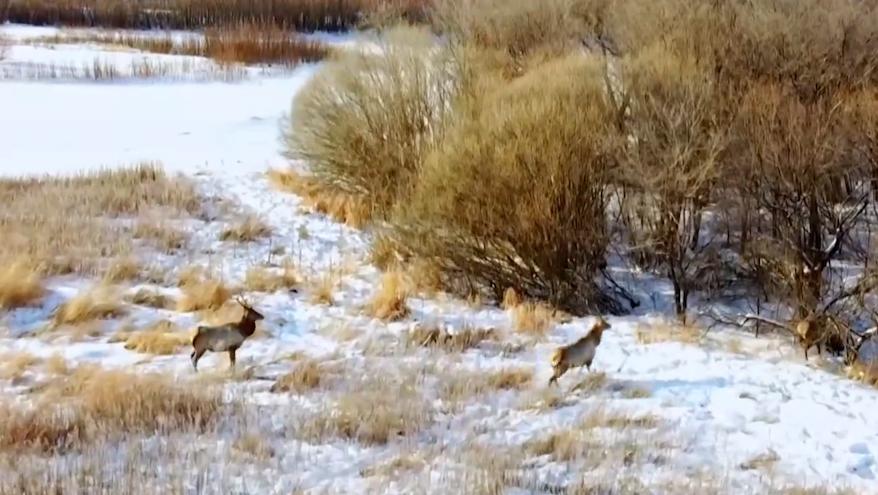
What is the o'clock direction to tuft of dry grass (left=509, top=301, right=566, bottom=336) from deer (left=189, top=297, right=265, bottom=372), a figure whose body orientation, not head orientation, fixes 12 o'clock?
The tuft of dry grass is roughly at 11 o'clock from the deer.

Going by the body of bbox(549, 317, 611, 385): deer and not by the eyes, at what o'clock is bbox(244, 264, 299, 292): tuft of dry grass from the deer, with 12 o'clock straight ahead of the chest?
The tuft of dry grass is roughly at 9 o'clock from the deer.

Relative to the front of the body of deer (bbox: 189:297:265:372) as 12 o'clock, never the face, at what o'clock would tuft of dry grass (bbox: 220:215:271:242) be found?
The tuft of dry grass is roughly at 9 o'clock from the deer.

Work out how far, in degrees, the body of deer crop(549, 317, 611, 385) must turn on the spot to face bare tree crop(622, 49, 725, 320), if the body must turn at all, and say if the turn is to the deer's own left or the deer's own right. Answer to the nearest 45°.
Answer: approximately 45° to the deer's own left

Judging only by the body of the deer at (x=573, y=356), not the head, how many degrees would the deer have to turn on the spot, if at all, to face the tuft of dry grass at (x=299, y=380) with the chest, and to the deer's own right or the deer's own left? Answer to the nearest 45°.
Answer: approximately 135° to the deer's own left

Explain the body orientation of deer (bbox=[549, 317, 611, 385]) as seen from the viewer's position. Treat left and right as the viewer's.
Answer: facing away from the viewer and to the right of the viewer

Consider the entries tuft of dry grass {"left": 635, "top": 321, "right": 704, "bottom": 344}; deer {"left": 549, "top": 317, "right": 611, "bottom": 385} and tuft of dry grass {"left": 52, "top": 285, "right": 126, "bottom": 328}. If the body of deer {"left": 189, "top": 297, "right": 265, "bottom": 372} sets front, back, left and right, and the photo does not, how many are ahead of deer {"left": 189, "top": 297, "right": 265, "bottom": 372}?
2

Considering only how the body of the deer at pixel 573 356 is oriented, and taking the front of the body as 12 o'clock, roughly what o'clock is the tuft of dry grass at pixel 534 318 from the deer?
The tuft of dry grass is roughly at 10 o'clock from the deer.

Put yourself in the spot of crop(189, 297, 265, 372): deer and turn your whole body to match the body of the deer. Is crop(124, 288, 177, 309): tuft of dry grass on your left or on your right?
on your left

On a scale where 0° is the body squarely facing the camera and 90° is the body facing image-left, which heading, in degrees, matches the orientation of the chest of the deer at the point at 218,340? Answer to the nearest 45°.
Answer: approximately 270°

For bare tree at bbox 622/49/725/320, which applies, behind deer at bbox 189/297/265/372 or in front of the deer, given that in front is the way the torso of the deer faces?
in front

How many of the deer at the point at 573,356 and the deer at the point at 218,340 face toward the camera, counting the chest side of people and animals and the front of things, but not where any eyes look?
0

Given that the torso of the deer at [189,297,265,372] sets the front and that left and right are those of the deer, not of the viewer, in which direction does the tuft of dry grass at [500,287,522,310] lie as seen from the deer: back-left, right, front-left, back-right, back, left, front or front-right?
front-left
